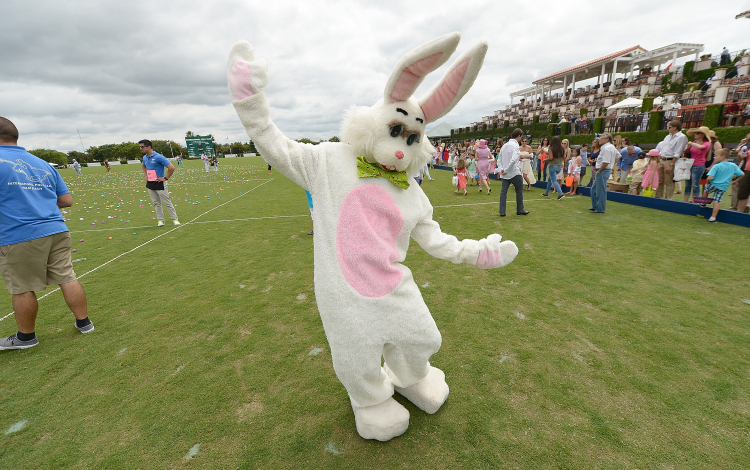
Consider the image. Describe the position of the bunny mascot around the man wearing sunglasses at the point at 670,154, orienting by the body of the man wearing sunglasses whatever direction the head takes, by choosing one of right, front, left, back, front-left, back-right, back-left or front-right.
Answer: front-left

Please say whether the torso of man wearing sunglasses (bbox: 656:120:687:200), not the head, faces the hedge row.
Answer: no

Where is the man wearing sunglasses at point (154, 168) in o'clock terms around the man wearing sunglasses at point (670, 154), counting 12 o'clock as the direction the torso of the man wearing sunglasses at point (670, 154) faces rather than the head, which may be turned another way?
the man wearing sunglasses at point (154, 168) is roughly at 12 o'clock from the man wearing sunglasses at point (670, 154).

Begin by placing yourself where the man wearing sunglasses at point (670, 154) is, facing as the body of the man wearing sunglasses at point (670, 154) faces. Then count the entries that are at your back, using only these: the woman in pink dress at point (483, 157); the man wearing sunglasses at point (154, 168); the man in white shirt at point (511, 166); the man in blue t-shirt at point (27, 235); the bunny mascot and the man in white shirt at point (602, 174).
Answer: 0

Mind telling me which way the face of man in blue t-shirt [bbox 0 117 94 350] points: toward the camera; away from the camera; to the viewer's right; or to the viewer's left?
away from the camera

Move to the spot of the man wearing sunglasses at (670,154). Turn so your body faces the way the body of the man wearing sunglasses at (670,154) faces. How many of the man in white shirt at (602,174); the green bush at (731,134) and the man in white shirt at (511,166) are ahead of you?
2

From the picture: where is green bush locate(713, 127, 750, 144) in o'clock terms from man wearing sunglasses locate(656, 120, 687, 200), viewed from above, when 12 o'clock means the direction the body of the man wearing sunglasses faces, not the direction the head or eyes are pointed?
The green bush is roughly at 5 o'clock from the man wearing sunglasses.

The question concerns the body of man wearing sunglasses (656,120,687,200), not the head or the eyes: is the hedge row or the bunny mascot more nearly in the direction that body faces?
the bunny mascot

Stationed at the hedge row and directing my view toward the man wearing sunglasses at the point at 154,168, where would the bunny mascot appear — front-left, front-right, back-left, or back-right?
front-left

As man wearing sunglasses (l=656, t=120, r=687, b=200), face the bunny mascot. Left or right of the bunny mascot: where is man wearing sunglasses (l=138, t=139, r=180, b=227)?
right

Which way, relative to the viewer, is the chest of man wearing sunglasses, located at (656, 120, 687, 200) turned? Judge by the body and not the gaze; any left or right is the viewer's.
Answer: facing the viewer and to the left of the viewer

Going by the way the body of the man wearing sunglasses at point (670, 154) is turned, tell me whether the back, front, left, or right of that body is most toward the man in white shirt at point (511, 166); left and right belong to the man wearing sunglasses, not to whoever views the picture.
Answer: front

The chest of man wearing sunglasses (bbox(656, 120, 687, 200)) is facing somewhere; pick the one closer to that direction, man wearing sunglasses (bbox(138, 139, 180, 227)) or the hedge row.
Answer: the man wearing sunglasses (bbox(138, 139, 180, 227))

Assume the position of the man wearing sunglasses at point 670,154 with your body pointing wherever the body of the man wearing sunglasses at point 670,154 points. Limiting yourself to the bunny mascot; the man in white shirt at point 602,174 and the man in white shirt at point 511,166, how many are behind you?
0

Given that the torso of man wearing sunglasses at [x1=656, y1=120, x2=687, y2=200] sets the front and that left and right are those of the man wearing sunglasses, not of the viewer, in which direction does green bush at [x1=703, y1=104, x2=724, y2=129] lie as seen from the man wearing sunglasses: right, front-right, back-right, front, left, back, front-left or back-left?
back-right
